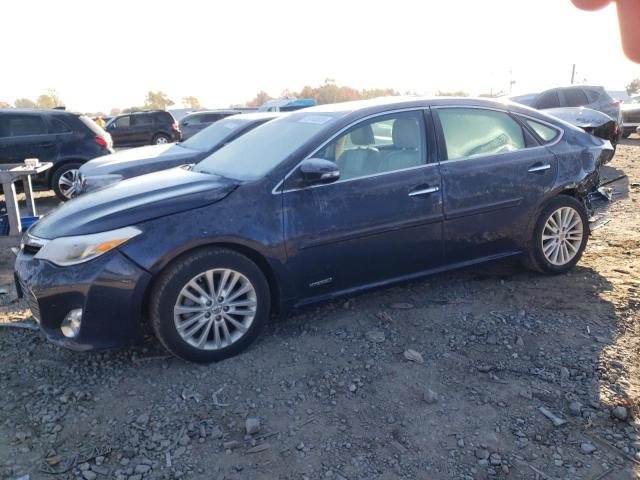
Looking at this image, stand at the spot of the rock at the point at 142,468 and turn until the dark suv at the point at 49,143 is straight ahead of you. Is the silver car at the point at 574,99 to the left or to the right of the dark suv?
right

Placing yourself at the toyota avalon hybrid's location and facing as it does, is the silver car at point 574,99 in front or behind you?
behind

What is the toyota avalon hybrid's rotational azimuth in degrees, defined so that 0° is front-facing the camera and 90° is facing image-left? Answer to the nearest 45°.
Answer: approximately 45°

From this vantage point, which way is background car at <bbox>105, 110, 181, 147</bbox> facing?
to the viewer's left

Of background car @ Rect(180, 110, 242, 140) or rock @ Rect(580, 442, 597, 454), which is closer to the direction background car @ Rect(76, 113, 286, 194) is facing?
the rock

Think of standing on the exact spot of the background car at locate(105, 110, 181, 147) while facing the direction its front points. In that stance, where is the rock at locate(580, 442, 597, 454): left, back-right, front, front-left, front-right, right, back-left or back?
left

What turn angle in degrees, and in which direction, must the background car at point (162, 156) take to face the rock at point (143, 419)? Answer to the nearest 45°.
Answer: approximately 45° to its left

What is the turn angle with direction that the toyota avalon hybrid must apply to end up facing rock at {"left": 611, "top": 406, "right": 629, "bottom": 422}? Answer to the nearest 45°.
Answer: approximately 90° to its left

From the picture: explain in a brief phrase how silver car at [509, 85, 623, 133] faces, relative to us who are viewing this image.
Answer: facing to the left of the viewer

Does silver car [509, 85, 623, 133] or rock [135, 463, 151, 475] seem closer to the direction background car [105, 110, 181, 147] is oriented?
the rock

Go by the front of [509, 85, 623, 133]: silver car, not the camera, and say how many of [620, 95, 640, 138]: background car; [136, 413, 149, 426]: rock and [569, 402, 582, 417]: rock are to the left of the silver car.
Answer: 2

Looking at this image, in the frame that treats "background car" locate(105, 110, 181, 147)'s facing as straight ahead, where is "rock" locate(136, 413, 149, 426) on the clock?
The rock is roughly at 9 o'clock from the background car.

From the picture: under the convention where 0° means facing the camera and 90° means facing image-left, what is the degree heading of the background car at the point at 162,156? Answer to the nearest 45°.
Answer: approximately 45°
